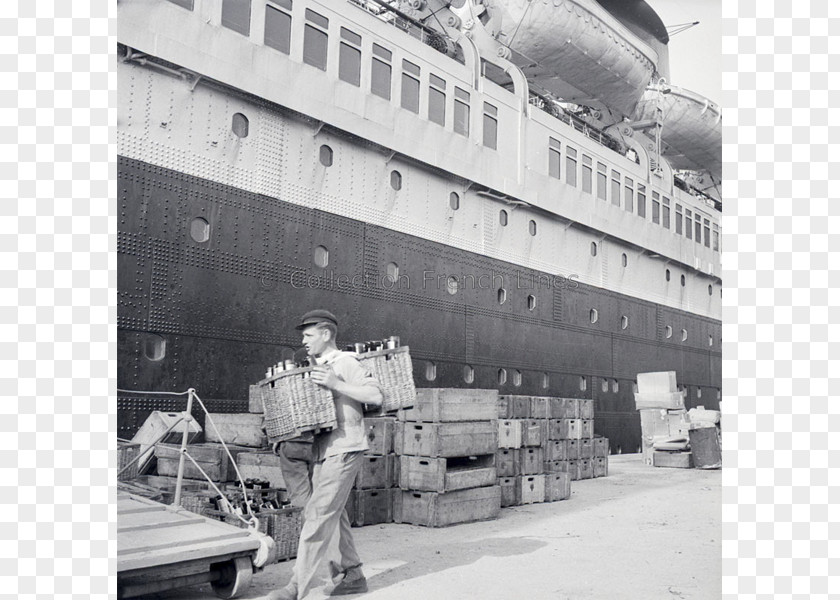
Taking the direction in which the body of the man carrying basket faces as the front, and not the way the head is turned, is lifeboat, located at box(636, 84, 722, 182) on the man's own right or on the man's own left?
on the man's own right

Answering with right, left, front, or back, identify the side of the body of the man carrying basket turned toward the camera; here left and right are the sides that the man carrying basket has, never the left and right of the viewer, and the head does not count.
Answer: left

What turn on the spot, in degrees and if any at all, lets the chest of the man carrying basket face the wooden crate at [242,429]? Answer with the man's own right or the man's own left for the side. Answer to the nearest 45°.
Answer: approximately 90° to the man's own right

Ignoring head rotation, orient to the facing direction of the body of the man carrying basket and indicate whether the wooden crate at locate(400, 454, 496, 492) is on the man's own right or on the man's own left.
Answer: on the man's own right
